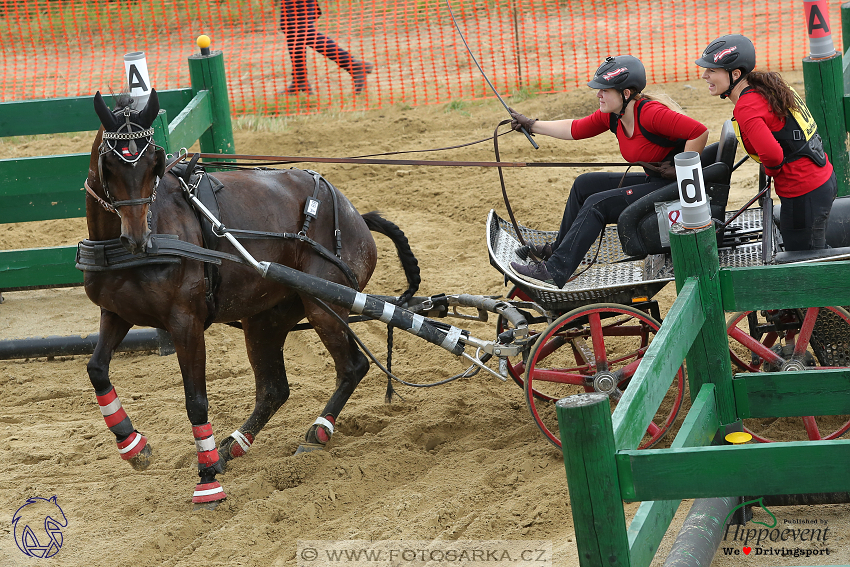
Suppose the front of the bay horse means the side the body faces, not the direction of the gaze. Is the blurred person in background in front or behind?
behind

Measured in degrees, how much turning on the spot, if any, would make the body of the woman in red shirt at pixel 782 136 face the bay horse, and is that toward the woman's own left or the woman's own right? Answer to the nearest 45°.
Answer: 0° — they already face it

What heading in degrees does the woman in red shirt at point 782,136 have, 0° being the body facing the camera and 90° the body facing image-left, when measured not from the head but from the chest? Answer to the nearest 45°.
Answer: approximately 90°

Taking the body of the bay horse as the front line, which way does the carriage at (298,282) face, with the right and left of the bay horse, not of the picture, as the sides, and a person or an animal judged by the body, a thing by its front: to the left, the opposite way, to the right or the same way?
the same way

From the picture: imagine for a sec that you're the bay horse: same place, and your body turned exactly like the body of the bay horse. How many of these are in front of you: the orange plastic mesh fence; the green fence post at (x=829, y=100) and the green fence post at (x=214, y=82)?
0

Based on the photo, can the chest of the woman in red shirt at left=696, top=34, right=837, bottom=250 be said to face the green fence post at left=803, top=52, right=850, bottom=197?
no

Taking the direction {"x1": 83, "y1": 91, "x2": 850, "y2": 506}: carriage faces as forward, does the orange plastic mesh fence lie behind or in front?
behind

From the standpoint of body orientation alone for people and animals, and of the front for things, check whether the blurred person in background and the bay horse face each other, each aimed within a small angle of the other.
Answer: no

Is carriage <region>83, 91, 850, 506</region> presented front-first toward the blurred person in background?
no

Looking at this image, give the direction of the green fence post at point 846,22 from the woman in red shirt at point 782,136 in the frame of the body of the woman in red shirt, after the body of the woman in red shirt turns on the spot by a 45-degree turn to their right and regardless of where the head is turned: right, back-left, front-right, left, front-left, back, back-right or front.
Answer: front-right

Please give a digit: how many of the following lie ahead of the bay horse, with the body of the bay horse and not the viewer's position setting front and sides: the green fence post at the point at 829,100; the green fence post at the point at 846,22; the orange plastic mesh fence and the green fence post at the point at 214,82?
0

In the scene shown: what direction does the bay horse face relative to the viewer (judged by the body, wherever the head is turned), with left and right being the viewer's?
facing the viewer and to the left of the viewer

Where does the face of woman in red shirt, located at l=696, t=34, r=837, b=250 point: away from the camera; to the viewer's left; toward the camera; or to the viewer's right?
to the viewer's left
